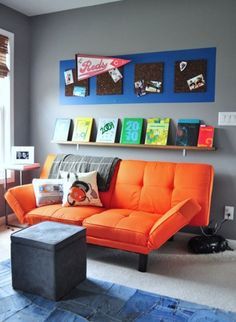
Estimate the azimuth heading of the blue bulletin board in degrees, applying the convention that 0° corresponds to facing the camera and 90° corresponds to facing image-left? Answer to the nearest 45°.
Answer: approximately 45°

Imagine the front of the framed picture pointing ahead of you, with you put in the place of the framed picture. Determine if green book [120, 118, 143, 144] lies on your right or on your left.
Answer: on your left

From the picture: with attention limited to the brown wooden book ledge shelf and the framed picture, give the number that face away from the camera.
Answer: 0
